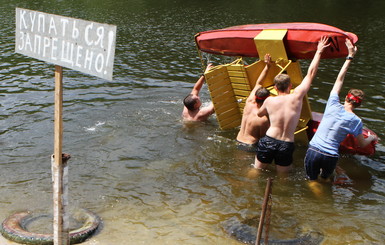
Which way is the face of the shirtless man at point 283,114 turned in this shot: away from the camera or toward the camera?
away from the camera

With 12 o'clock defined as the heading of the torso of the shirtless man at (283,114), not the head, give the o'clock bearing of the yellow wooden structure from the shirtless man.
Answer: The yellow wooden structure is roughly at 11 o'clock from the shirtless man.

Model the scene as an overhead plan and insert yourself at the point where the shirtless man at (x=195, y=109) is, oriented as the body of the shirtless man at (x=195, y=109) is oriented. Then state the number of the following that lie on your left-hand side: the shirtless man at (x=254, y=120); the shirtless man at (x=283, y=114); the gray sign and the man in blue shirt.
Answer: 0

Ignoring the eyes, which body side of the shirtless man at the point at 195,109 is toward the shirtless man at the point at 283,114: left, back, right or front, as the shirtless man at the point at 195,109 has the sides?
right

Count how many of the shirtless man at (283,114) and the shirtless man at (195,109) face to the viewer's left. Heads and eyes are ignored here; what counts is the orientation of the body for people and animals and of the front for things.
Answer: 0

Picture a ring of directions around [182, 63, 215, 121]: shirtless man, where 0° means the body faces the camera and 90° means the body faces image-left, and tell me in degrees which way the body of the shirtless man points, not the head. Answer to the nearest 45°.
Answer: approximately 225°

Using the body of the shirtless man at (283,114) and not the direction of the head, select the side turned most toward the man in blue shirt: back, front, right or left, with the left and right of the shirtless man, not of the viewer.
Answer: right

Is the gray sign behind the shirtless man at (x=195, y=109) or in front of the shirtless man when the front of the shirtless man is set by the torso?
behind

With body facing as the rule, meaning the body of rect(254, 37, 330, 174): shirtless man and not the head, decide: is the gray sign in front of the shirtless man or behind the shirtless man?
behind

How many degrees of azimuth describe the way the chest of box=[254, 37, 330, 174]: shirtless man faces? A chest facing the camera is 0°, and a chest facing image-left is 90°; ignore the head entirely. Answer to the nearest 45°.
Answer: approximately 180°

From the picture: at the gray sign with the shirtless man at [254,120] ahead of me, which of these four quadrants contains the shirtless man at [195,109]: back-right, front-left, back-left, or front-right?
front-left
